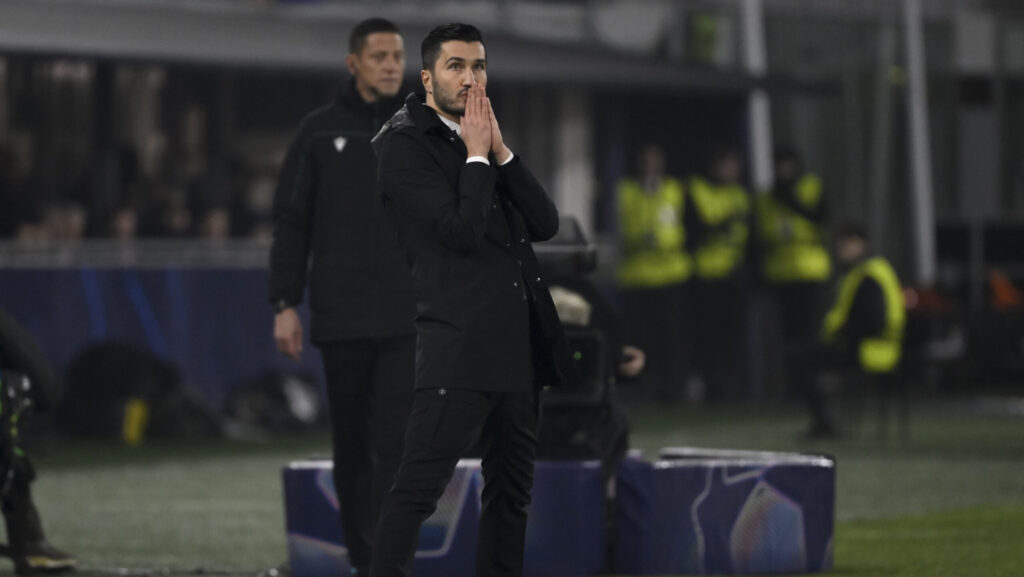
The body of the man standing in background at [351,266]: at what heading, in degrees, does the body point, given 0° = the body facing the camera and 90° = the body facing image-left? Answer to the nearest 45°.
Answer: approximately 315°

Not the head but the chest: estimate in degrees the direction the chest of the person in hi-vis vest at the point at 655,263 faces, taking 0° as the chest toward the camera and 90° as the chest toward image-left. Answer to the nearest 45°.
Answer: approximately 0°

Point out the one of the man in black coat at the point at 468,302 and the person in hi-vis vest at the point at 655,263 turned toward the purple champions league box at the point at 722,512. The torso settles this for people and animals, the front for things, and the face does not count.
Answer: the person in hi-vis vest

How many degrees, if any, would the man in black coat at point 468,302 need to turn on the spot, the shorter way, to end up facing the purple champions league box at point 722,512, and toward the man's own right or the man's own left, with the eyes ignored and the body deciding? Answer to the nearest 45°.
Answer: approximately 90° to the man's own left

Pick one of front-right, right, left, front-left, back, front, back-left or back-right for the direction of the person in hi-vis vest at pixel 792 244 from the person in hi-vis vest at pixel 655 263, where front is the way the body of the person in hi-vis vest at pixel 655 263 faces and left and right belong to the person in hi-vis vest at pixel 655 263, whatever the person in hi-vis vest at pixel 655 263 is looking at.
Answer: left

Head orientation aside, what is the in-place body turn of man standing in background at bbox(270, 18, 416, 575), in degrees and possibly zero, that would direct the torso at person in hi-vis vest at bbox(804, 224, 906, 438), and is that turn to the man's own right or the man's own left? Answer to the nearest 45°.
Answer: approximately 90° to the man's own left

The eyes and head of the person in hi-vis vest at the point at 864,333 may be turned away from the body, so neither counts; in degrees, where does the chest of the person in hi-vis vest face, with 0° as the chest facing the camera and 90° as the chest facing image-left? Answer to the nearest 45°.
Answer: approximately 90°
